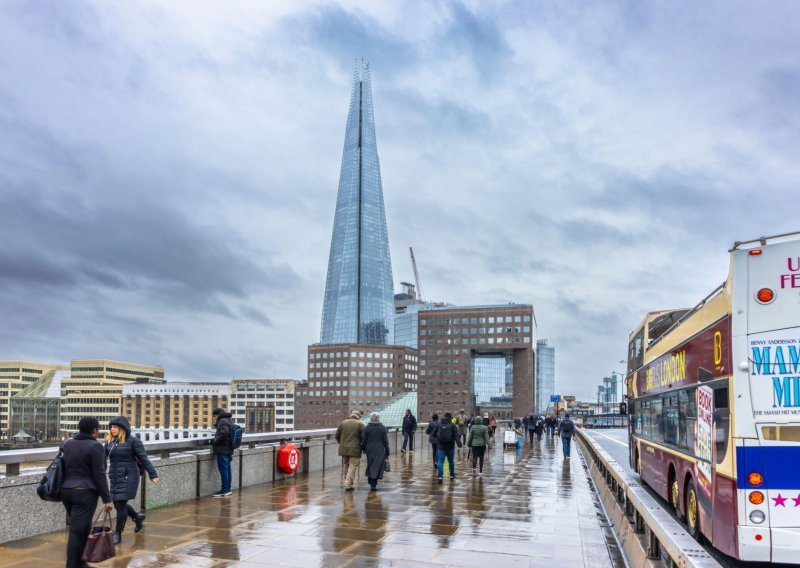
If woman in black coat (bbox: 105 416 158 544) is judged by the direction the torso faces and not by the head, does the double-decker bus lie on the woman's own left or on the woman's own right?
on the woman's own left

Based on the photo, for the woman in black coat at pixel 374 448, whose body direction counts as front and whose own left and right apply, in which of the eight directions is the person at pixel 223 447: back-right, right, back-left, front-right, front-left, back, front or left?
back-left

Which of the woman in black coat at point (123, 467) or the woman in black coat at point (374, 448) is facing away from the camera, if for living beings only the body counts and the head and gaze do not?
the woman in black coat at point (374, 448)

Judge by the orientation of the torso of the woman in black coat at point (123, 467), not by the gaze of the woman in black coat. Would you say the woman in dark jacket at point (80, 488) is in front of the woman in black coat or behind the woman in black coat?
in front

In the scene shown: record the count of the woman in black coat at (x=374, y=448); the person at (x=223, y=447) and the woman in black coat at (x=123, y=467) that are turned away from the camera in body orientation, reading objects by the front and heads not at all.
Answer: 1

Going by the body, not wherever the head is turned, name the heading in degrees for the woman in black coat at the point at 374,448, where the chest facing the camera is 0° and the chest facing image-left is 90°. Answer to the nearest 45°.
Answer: approximately 180°

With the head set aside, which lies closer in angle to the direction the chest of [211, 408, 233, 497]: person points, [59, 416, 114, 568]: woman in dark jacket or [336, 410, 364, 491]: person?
the woman in dark jacket

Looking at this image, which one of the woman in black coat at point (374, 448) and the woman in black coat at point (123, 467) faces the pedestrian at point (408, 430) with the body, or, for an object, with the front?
the woman in black coat at point (374, 448)
